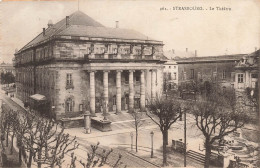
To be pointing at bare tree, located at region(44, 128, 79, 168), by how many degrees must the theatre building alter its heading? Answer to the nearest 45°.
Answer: approximately 45° to its right

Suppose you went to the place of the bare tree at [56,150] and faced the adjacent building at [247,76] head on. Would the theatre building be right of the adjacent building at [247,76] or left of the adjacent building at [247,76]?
left

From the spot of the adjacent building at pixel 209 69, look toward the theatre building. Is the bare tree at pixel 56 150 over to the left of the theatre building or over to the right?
left

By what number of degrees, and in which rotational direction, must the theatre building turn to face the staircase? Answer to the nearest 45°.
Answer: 0° — it already faces it

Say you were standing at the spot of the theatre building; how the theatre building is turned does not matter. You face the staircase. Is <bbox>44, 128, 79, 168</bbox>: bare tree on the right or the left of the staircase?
right

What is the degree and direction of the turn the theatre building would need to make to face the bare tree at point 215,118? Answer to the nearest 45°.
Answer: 0° — it already faces it

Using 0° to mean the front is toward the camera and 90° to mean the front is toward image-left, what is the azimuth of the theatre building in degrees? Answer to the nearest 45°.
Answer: approximately 315°

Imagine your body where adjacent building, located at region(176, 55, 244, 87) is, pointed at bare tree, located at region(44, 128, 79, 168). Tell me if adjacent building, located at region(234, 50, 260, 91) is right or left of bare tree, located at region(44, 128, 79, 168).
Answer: left

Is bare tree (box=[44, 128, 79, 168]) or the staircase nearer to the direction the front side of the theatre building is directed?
the staircase
